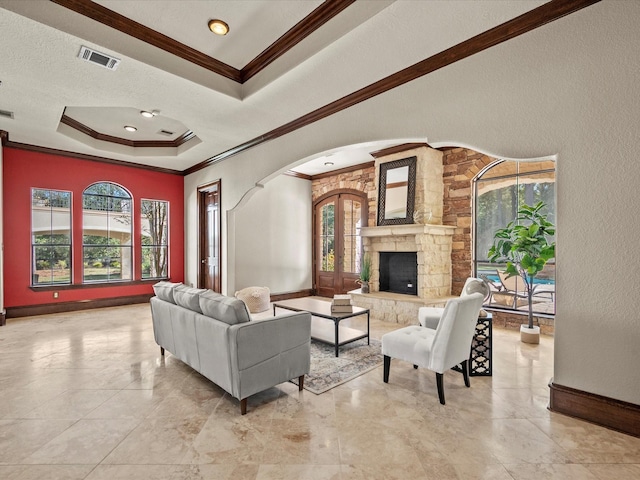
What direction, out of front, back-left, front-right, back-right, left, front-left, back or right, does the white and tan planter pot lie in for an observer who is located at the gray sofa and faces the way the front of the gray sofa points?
front-right

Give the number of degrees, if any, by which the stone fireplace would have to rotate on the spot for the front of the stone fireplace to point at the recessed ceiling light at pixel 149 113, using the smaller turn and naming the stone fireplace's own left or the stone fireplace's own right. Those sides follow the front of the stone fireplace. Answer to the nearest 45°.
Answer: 0° — it already faces it

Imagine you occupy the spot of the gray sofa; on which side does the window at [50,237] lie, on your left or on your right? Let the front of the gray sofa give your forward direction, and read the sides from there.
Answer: on your left

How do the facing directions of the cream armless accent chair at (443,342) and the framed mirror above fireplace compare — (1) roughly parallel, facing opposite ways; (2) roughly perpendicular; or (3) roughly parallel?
roughly perpendicular

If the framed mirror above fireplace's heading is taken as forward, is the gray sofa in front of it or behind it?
in front

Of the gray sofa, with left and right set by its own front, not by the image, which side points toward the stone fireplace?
front

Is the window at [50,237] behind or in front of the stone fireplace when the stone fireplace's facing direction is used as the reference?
in front

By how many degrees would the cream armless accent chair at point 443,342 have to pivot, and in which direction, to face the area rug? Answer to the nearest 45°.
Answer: approximately 45° to its left

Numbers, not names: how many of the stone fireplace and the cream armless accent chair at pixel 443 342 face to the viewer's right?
0

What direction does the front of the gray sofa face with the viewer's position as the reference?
facing away from the viewer and to the right of the viewer

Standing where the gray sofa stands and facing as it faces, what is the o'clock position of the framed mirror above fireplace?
The framed mirror above fireplace is roughly at 12 o'clock from the gray sofa.

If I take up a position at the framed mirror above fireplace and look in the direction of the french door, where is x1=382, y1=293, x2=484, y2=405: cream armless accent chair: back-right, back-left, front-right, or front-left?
back-left
